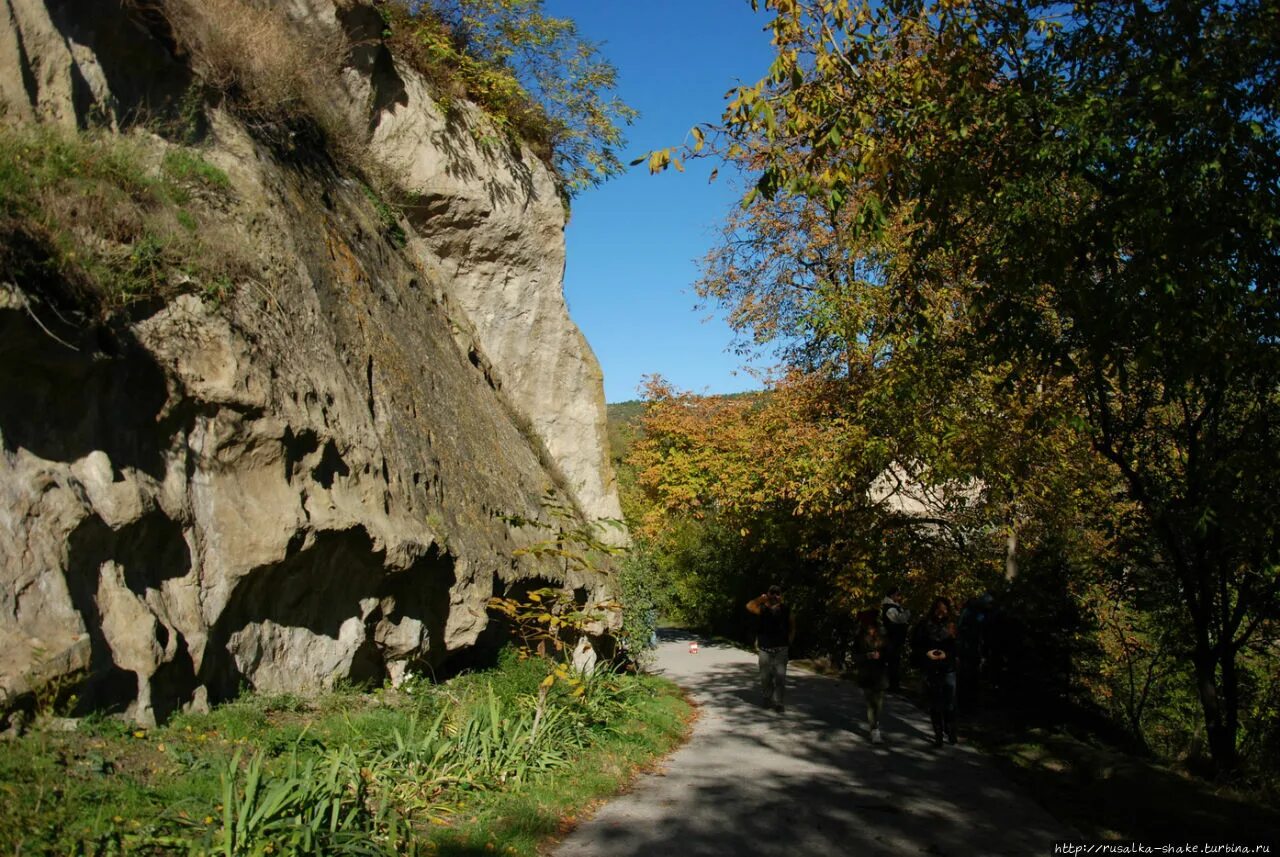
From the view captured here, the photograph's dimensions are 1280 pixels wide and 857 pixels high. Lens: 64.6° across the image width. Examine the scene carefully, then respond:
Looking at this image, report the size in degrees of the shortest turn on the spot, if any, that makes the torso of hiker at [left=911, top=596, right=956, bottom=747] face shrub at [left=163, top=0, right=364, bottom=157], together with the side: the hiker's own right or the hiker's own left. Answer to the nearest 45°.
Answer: approximately 45° to the hiker's own right

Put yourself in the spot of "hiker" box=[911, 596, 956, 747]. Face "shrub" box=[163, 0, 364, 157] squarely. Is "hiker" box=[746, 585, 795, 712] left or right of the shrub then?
right

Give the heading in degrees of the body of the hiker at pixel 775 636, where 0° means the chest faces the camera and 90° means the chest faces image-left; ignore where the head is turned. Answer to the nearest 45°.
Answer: approximately 0°

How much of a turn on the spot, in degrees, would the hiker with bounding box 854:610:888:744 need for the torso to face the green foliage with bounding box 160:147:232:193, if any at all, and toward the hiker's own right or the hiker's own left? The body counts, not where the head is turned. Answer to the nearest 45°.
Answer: approximately 45° to the hiker's own right
